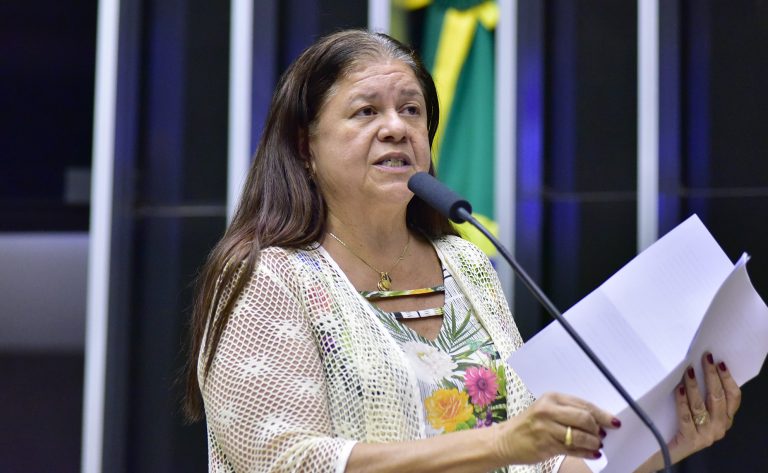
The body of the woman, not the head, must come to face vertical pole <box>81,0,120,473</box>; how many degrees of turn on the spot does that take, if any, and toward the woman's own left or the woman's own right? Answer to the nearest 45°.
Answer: approximately 180°

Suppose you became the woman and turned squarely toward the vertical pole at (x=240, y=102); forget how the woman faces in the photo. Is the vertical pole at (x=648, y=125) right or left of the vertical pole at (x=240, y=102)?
right

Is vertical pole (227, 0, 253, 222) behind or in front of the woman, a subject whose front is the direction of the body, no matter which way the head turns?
behind

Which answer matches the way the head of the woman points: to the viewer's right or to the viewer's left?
to the viewer's right

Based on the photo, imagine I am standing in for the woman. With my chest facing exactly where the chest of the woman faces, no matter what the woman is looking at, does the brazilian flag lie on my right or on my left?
on my left

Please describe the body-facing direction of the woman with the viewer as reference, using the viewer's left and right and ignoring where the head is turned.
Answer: facing the viewer and to the right of the viewer

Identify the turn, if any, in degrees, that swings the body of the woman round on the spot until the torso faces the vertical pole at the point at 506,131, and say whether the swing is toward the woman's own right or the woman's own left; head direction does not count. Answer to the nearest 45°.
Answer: approximately 135° to the woman's own left
